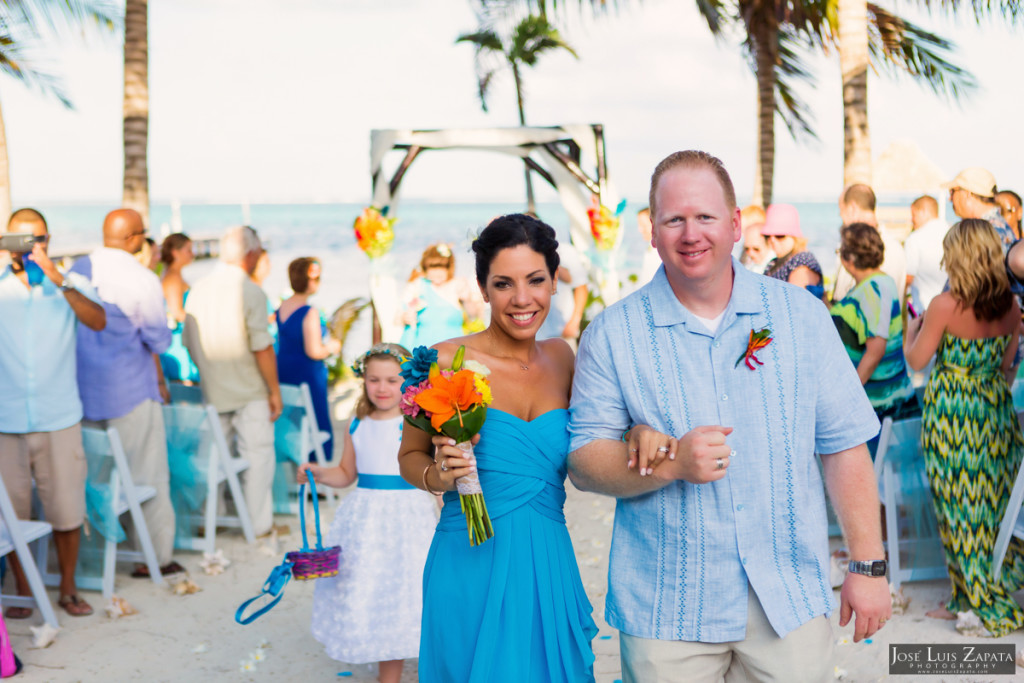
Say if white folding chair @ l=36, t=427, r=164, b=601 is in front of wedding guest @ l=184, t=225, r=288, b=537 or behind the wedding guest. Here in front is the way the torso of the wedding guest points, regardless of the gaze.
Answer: behind

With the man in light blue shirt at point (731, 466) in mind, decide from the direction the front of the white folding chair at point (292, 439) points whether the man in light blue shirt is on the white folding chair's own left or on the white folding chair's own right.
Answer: on the white folding chair's own right

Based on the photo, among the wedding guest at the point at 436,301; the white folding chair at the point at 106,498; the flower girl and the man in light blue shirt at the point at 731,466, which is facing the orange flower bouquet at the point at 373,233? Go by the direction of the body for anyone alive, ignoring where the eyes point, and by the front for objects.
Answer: the white folding chair

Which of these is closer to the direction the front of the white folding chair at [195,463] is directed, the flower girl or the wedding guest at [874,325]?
the wedding guest

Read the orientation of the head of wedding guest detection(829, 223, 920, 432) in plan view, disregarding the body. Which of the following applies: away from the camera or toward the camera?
away from the camera

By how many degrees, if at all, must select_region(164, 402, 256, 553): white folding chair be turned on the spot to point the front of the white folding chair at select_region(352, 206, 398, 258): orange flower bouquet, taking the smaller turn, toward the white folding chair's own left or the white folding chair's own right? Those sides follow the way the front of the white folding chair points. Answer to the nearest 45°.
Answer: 0° — it already faces it

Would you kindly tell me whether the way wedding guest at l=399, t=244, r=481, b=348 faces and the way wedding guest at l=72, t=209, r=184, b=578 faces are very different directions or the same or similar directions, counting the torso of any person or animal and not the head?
very different directions

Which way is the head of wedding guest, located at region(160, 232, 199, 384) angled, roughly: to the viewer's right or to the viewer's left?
to the viewer's right

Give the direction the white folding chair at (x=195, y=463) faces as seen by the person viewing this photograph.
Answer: facing away from the viewer and to the right of the viewer

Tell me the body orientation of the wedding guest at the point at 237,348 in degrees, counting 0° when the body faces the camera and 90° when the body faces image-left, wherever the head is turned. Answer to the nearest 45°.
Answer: approximately 225°

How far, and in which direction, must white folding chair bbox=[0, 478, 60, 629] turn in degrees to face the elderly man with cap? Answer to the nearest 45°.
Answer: approximately 45° to its right

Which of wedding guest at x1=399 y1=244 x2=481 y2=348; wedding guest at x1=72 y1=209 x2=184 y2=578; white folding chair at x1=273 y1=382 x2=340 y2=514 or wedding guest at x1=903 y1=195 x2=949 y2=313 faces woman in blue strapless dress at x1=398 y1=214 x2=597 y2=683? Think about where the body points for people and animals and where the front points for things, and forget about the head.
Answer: wedding guest at x1=399 y1=244 x2=481 y2=348

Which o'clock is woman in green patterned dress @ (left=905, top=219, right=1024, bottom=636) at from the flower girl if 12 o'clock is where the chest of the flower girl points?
The woman in green patterned dress is roughly at 9 o'clock from the flower girl.

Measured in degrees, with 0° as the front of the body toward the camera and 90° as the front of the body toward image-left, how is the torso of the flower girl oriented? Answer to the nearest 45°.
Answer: approximately 0°

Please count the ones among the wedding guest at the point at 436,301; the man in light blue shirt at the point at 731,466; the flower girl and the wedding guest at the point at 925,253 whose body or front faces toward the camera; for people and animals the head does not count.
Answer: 3
